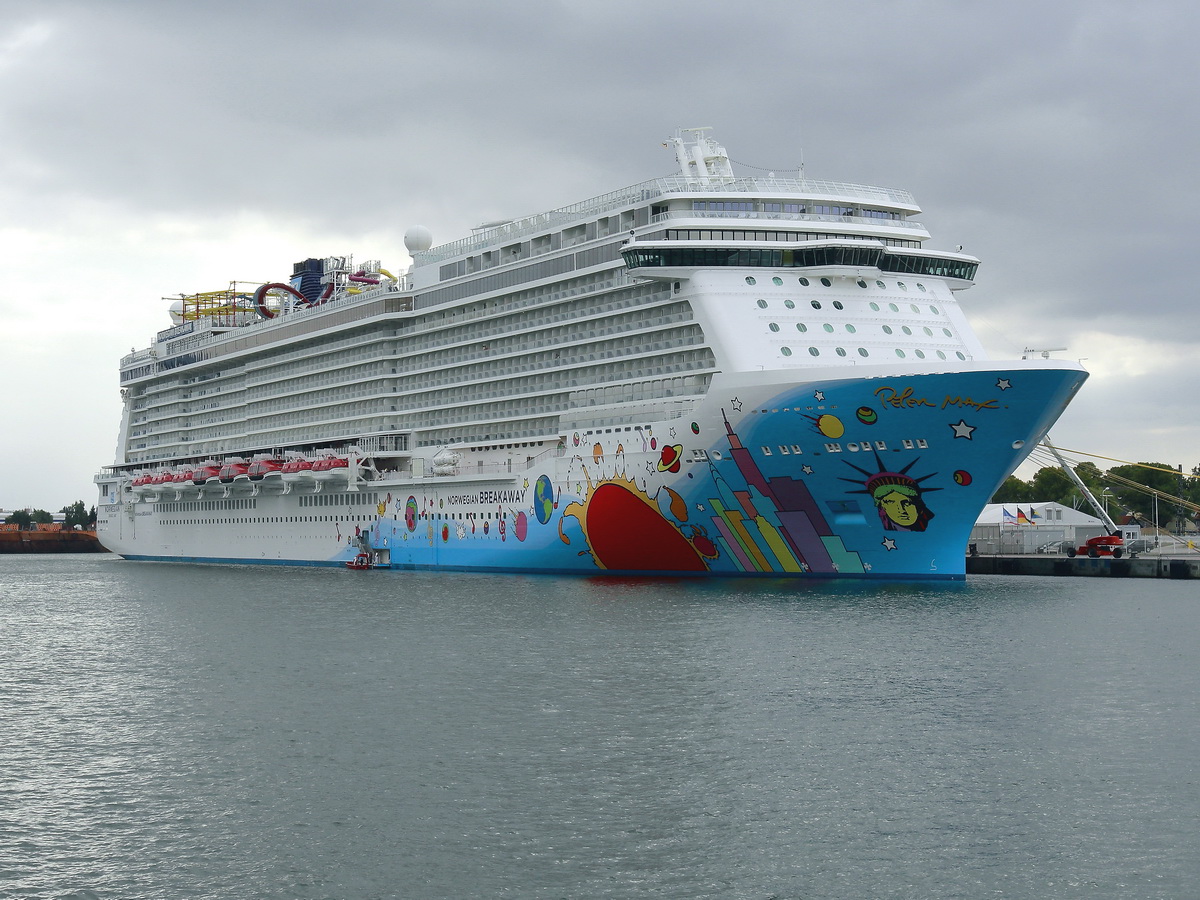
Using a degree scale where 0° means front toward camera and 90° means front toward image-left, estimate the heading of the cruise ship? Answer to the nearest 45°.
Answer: approximately 315°
